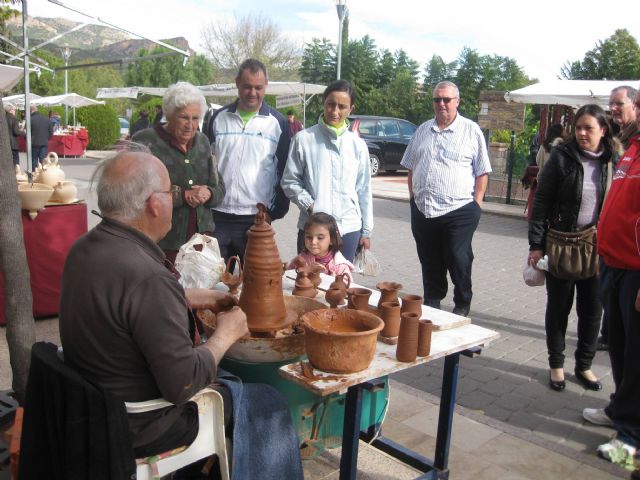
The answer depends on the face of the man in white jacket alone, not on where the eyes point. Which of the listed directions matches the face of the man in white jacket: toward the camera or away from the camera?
toward the camera

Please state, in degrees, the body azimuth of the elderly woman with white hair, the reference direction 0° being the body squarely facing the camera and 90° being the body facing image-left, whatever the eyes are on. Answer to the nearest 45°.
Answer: approximately 315°

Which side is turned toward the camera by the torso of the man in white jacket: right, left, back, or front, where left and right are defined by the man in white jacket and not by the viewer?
front

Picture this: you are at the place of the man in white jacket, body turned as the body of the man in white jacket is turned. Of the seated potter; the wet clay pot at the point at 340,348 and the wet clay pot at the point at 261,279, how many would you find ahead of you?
3

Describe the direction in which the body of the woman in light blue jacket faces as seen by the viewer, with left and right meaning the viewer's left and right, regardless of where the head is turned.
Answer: facing the viewer

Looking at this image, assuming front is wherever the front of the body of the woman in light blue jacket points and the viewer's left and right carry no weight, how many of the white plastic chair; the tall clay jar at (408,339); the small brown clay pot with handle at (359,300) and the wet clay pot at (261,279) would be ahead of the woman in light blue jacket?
4

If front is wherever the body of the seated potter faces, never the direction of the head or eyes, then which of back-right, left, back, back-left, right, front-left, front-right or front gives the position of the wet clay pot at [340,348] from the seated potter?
front-right

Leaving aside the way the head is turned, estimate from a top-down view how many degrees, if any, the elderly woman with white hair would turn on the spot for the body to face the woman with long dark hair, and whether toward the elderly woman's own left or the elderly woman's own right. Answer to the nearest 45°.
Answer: approximately 45° to the elderly woman's own left

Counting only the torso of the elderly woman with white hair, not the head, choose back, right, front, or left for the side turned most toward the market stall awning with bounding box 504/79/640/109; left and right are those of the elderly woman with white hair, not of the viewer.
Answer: left

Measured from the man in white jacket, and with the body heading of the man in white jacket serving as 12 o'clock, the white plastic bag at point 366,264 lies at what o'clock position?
The white plastic bag is roughly at 9 o'clock from the man in white jacket.

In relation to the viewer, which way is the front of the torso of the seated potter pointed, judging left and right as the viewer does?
facing away from the viewer and to the right of the viewer

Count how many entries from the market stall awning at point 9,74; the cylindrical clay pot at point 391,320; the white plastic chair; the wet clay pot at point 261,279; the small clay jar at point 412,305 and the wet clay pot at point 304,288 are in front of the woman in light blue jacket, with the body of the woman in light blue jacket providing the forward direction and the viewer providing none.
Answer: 5

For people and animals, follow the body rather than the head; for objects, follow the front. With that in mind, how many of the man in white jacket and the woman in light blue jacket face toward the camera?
2

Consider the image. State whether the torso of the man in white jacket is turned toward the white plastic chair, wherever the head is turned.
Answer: yes
